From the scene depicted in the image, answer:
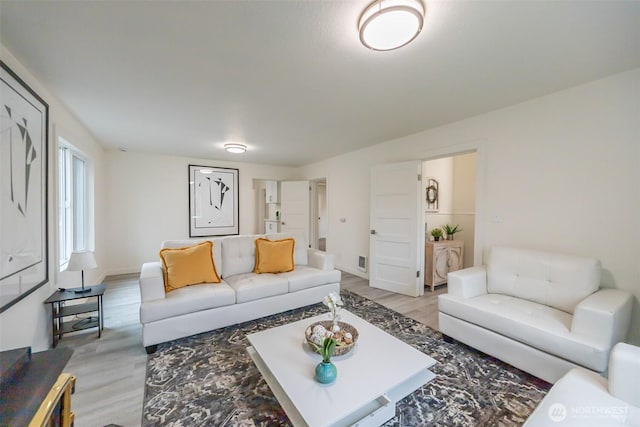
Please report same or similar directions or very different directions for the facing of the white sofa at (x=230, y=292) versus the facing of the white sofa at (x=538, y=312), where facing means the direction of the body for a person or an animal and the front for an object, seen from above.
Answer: very different directions

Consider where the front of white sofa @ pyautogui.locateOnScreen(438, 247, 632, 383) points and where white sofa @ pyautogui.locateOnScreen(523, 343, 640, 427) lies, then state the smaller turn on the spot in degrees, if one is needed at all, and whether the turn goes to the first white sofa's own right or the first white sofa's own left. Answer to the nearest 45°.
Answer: approximately 45° to the first white sofa's own left

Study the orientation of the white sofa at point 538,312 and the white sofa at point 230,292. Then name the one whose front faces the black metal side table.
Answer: the white sofa at point 538,312

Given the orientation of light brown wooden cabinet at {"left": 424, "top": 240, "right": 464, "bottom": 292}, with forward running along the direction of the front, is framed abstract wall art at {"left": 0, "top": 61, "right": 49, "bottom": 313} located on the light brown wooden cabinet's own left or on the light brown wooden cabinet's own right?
on the light brown wooden cabinet's own right

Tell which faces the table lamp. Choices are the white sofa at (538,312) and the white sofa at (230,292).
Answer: the white sofa at (538,312)

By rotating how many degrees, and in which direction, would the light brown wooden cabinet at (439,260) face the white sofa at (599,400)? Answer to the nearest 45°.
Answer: approximately 45° to its right

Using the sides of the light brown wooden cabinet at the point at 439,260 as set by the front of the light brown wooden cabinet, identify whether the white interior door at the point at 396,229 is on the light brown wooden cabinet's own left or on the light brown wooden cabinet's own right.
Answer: on the light brown wooden cabinet's own right

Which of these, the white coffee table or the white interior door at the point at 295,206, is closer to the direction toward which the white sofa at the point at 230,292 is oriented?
the white coffee table

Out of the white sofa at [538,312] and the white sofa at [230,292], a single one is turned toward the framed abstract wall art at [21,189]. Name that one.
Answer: the white sofa at [538,312]

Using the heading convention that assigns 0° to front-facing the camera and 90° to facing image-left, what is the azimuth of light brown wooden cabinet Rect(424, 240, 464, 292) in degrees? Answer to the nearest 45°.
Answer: approximately 315°

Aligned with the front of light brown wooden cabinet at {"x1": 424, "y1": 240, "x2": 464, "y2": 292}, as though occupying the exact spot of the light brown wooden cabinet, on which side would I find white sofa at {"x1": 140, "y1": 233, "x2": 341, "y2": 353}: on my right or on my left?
on my right

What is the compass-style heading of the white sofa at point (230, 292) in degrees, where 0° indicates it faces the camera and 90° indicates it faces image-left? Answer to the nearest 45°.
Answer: approximately 315°
